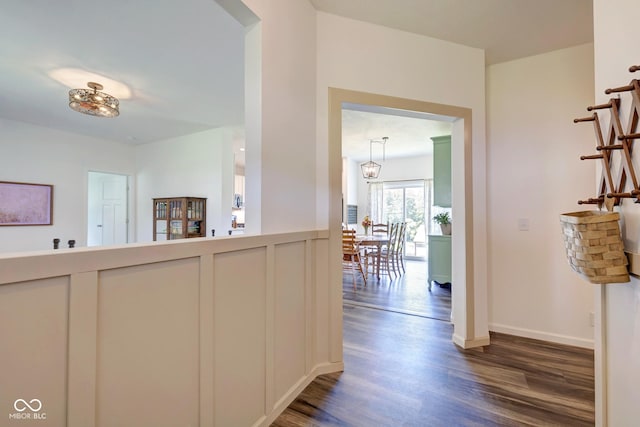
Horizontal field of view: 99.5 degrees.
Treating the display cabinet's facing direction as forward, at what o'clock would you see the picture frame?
The picture frame is roughly at 2 o'clock from the display cabinet.

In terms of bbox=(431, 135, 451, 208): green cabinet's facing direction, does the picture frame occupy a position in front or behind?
in front

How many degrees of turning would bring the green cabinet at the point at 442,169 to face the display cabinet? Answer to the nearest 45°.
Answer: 0° — it already faces it

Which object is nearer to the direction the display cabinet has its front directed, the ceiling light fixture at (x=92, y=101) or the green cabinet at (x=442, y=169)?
the ceiling light fixture

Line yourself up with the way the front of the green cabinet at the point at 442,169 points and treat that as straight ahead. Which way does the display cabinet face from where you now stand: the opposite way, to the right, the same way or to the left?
to the left

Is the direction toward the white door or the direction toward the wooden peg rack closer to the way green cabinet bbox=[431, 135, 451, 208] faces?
the white door

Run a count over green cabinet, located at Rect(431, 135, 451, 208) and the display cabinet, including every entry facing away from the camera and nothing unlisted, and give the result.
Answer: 0

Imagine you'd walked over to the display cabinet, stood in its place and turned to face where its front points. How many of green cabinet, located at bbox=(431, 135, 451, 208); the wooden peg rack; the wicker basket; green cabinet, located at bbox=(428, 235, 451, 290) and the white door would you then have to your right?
1

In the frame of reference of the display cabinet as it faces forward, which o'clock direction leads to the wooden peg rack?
The wooden peg rack is roughly at 10 o'clock from the display cabinet.

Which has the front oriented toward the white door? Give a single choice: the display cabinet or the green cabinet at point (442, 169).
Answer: the green cabinet

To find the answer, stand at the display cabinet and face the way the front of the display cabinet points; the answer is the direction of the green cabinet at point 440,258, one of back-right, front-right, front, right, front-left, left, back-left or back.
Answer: left

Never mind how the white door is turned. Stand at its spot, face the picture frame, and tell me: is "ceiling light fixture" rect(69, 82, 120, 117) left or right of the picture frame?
left

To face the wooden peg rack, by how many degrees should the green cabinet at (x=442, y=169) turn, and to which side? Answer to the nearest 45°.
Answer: approximately 90° to its left

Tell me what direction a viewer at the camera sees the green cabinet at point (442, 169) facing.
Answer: facing to the left of the viewer

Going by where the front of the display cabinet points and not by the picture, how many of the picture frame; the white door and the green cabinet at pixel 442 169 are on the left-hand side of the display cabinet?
1

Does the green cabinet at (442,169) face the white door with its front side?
yes

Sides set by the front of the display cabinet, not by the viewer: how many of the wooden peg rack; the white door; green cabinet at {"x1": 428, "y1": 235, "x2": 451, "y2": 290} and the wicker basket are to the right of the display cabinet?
1
